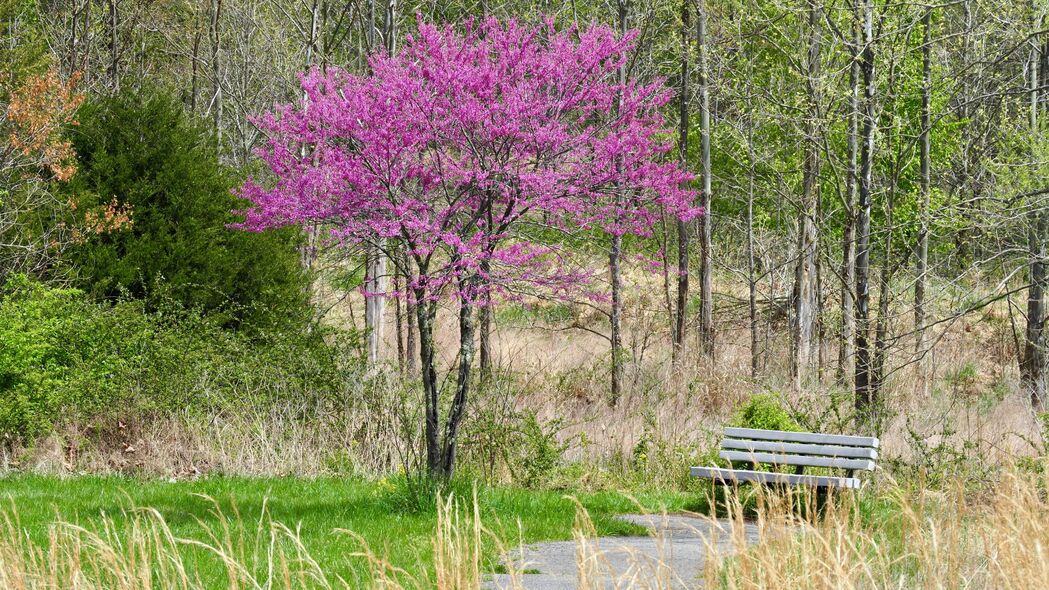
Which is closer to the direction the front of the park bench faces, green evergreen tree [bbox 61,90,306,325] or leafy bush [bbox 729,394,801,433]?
the green evergreen tree

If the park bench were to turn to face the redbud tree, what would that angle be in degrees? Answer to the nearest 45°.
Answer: approximately 45° to its right

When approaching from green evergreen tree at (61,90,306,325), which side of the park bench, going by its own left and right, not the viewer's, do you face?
right

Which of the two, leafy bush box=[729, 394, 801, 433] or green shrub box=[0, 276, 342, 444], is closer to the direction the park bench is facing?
the green shrub

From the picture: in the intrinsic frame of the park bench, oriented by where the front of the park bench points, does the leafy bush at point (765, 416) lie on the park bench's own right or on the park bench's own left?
on the park bench's own right

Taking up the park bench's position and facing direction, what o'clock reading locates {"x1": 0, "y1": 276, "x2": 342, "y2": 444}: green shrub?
The green shrub is roughly at 2 o'clock from the park bench.

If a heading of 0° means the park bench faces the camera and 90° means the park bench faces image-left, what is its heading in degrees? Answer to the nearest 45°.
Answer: approximately 45°

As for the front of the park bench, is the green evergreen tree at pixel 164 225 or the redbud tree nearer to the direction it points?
the redbud tree
